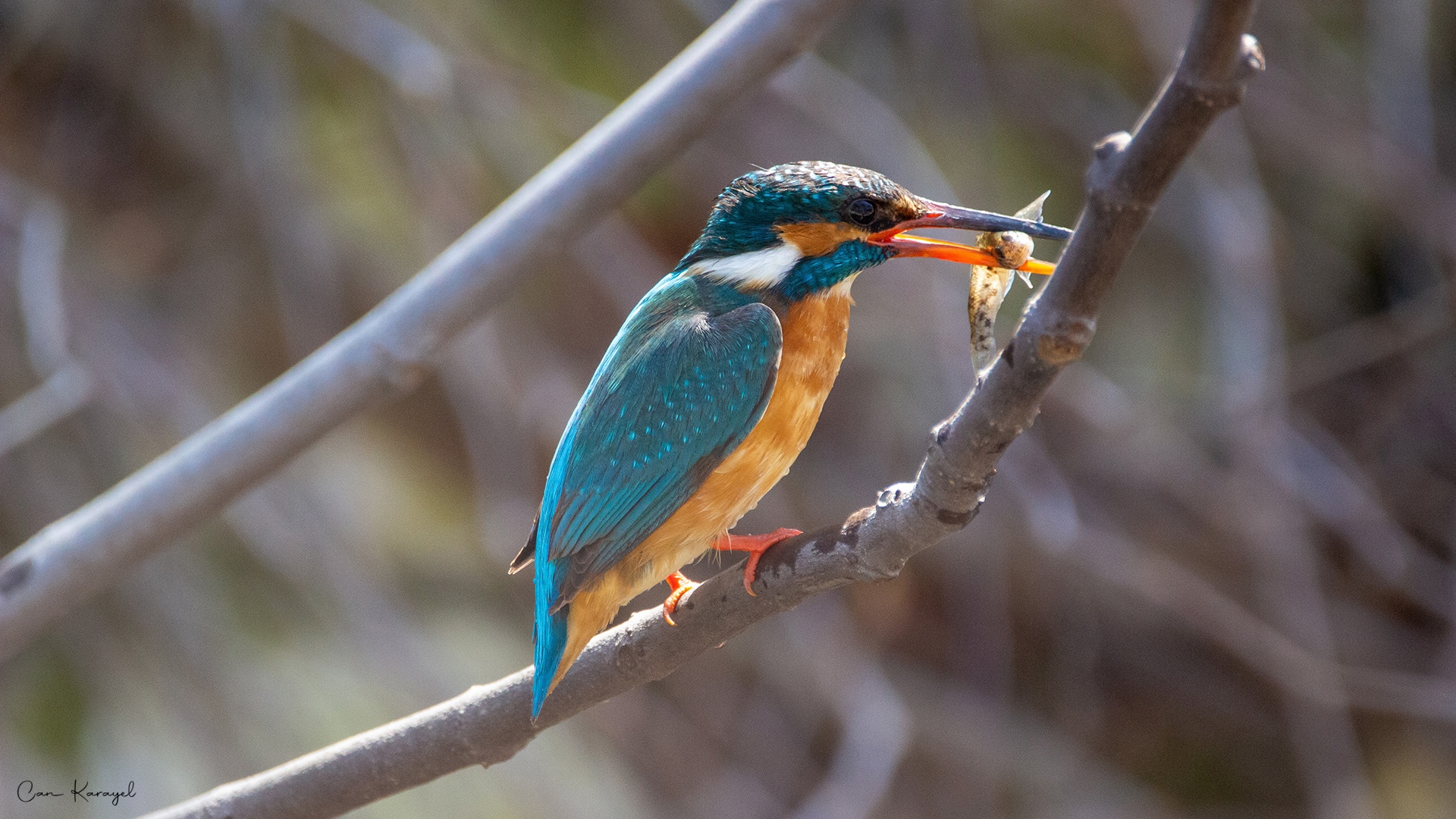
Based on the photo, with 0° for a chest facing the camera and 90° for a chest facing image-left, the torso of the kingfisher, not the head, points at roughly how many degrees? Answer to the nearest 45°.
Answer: approximately 270°
